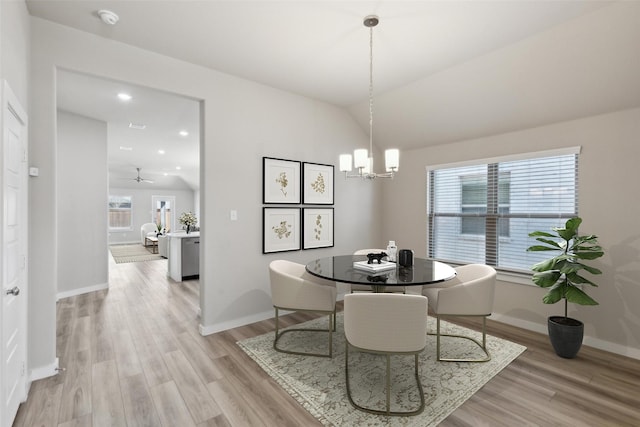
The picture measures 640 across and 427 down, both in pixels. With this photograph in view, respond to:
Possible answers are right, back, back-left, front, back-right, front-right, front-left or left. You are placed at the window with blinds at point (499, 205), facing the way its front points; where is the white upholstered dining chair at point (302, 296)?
front

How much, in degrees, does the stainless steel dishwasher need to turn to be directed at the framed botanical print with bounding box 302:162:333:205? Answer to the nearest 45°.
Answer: approximately 45° to its left

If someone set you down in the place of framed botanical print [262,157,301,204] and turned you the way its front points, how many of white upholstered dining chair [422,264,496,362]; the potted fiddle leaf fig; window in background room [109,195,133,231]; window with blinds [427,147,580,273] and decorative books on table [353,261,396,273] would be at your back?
1

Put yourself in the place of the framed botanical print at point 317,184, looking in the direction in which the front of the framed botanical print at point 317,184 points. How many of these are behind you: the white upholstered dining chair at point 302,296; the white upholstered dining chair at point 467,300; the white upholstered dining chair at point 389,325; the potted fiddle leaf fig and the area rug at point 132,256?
1

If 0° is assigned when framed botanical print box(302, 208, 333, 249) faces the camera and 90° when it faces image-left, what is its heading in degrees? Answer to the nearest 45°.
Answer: approximately 315°

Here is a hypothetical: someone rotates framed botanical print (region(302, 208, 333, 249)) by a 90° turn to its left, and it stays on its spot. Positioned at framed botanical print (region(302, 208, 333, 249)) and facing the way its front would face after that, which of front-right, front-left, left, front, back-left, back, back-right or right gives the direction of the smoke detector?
back

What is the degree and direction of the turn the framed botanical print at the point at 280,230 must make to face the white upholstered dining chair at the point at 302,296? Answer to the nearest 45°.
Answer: approximately 45° to its right

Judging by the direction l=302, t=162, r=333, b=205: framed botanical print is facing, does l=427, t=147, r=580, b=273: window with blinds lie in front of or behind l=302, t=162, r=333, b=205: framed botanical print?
in front

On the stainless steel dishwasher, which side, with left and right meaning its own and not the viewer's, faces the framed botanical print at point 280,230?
front

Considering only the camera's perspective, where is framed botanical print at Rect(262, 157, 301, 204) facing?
facing the viewer and to the right of the viewer

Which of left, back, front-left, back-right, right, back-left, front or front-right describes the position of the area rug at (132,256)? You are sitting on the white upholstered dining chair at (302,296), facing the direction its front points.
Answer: back-left

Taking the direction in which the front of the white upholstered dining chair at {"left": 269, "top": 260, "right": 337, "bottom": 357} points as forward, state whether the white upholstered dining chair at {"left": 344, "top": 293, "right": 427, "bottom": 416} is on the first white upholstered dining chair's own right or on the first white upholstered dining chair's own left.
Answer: on the first white upholstered dining chair's own right

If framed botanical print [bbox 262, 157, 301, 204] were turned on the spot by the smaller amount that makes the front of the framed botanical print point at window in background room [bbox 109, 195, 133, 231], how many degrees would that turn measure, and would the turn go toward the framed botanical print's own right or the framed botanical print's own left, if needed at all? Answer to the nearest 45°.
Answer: approximately 180°

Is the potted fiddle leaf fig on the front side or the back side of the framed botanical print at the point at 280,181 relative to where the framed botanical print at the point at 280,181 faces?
on the front side

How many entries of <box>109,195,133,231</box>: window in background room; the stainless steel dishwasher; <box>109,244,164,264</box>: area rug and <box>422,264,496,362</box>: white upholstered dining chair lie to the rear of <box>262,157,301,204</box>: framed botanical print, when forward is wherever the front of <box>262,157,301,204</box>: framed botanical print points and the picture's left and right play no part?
3

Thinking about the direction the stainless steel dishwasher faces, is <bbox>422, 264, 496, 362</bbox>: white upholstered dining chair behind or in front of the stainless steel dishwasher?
in front

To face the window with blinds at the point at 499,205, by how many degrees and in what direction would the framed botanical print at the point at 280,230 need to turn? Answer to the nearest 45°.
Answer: approximately 45° to its left

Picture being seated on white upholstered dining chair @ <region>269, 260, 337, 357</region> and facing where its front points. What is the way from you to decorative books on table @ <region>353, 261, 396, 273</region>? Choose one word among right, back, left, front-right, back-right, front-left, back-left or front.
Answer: front

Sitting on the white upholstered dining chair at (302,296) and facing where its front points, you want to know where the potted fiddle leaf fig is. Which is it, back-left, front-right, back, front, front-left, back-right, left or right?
front

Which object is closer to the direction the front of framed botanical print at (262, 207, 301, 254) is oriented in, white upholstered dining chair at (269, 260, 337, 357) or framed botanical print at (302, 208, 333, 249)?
the white upholstered dining chair
